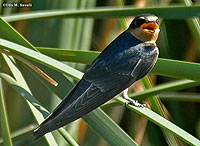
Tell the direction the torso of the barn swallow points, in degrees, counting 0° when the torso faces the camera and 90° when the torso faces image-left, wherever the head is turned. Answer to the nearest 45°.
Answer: approximately 270°
